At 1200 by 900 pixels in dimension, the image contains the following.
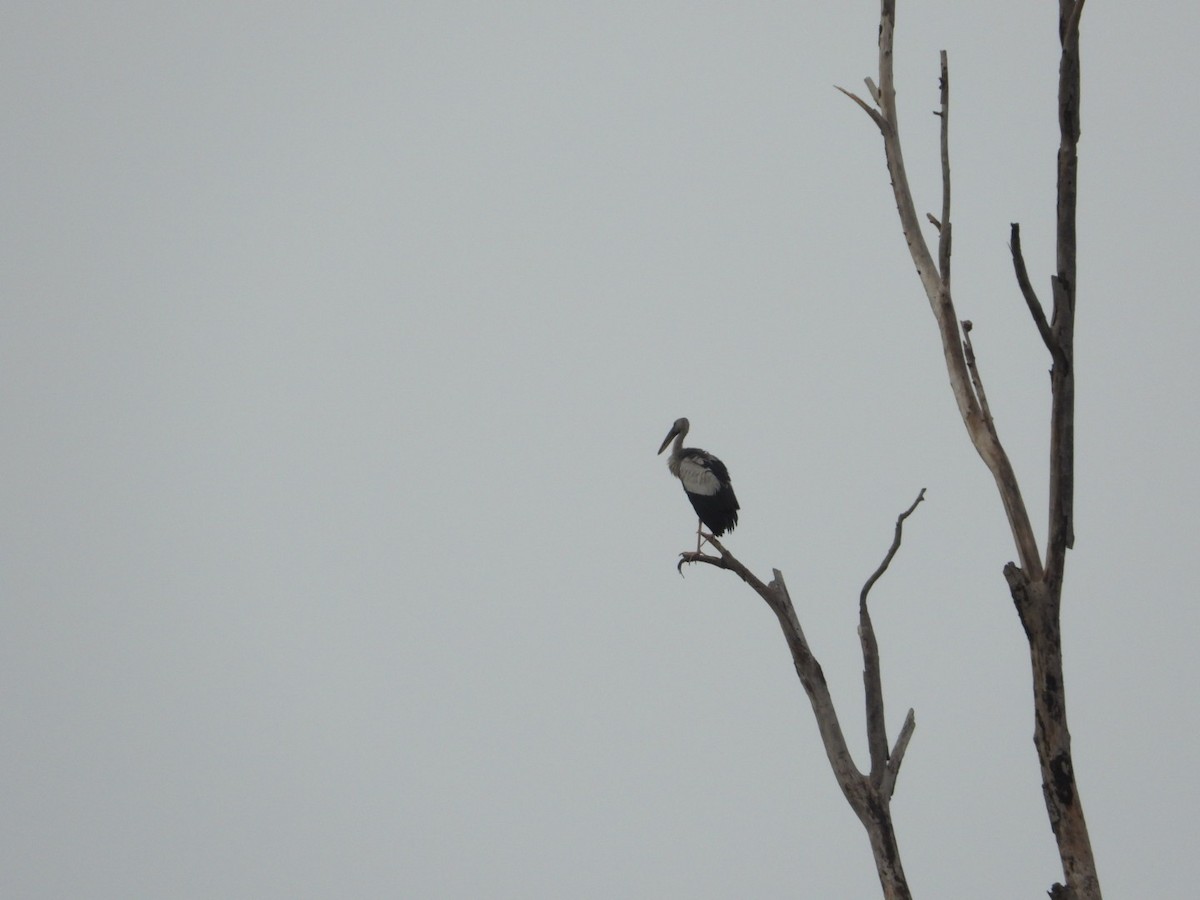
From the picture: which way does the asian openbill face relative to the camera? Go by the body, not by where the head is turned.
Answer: to the viewer's left
